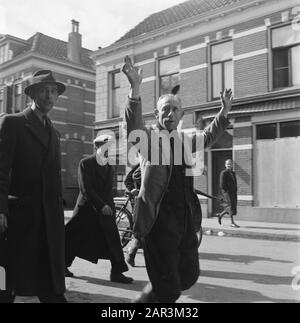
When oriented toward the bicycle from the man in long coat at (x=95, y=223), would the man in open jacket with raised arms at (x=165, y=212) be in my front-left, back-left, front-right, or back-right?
back-right

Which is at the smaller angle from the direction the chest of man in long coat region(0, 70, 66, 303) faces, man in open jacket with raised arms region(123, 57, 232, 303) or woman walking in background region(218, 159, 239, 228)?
the man in open jacket with raised arms

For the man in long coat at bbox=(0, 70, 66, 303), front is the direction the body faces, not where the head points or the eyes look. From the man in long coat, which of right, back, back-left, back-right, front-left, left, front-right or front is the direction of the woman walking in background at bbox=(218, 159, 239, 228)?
left

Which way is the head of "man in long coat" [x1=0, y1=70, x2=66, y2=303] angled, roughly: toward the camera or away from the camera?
toward the camera

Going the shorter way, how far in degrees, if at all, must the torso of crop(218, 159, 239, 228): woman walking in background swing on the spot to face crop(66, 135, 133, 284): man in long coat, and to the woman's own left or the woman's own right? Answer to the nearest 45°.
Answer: approximately 45° to the woman's own right

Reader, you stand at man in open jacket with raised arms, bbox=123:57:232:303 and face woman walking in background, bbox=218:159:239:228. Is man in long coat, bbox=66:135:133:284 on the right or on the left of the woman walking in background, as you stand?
left

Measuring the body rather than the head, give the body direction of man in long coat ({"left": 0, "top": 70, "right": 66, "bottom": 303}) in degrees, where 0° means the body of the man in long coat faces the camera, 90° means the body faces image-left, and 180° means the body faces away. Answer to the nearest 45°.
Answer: approximately 315°

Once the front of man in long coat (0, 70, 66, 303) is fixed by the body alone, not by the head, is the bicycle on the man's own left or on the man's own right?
on the man's own left

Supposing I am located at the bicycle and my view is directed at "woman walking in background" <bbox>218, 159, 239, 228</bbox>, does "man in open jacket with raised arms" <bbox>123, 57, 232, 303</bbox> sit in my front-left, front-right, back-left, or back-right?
back-right
